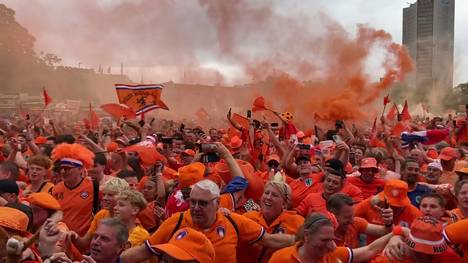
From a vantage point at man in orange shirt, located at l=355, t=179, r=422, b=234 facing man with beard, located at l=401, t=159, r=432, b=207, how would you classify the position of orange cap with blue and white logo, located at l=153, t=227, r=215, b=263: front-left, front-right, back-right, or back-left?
back-left

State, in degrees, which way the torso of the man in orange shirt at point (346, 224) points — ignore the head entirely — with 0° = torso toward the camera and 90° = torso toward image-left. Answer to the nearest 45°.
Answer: approximately 315°

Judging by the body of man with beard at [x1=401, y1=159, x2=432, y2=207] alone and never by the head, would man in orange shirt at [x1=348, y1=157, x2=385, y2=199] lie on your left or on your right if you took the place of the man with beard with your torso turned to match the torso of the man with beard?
on your right

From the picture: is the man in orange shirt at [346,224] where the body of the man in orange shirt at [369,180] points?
yes

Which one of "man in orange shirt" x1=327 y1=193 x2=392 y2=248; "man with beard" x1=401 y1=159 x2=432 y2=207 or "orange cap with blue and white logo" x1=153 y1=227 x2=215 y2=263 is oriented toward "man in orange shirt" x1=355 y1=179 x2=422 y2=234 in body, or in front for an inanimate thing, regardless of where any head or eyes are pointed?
the man with beard

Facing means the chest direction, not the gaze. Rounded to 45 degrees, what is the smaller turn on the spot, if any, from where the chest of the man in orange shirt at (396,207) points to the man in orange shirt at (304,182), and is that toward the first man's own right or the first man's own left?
approximately 135° to the first man's own right

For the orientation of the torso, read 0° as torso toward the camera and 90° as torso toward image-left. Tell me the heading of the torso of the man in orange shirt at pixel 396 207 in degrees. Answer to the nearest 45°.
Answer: approximately 0°

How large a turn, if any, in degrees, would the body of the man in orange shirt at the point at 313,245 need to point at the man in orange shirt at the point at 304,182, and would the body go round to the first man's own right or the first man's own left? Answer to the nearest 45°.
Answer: approximately 135° to the first man's own left

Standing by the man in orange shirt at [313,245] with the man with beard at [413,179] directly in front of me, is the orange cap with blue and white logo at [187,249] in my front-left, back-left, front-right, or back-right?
back-left
